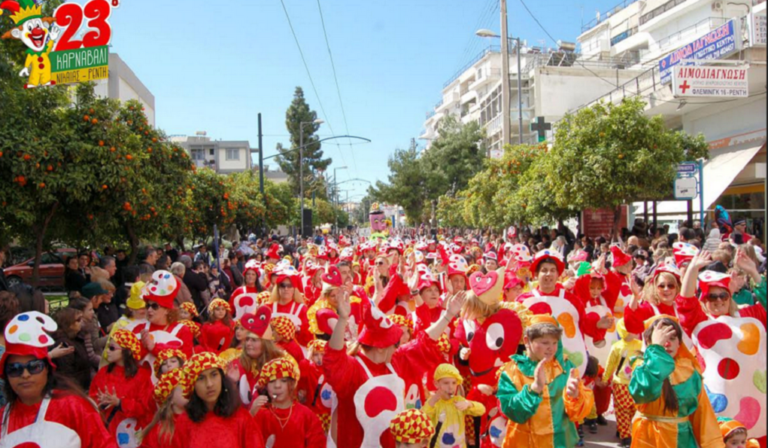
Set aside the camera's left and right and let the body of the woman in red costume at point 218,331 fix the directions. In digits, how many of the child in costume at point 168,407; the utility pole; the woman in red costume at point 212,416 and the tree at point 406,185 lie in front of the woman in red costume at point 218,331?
2

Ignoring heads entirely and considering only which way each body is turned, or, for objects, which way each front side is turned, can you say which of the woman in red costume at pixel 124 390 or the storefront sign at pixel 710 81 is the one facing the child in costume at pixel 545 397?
the storefront sign

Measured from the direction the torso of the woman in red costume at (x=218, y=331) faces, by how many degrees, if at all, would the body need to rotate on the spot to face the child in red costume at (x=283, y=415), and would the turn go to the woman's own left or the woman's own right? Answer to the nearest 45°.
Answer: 0° — they already face them

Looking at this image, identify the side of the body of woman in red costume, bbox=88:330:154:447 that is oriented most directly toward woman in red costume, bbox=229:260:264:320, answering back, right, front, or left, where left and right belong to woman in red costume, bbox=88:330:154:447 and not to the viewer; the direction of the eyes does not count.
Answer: back

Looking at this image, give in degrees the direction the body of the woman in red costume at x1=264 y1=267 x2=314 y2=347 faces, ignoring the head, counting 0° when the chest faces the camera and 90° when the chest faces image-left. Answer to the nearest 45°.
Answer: approximately 0°

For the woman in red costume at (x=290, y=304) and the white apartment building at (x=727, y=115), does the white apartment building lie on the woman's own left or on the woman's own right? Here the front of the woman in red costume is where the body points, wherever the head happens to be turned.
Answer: on the woman's own left

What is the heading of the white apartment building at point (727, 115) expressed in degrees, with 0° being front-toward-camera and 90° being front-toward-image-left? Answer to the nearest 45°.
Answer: approximately 45°

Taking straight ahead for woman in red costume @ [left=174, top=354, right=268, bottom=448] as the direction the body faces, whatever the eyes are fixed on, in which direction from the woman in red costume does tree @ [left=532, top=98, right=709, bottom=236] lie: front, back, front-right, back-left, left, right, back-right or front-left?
back-left
